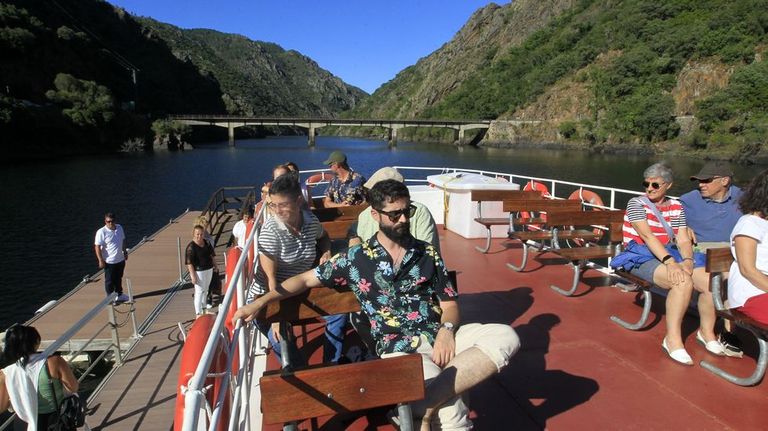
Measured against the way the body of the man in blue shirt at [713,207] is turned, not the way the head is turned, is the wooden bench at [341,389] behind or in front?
in front

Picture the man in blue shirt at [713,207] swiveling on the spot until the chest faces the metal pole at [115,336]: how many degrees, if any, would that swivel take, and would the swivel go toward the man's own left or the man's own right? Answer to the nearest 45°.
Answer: approximately 45° to the man's own right

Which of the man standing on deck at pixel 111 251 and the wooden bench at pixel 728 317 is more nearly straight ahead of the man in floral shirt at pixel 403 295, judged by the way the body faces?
the wooden bench

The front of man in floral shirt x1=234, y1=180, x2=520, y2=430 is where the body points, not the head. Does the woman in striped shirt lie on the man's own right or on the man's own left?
on the man's own left

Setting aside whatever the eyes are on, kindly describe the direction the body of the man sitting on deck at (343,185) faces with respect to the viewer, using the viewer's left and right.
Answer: facing the viewer and to the left of the viewer

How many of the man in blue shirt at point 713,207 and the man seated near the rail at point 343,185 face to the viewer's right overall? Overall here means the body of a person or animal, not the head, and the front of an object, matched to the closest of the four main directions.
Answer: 0

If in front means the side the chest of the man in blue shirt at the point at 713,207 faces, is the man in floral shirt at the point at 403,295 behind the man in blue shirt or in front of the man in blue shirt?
in front

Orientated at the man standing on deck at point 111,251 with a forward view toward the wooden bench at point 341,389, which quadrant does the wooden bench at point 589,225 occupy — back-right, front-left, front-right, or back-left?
front-left

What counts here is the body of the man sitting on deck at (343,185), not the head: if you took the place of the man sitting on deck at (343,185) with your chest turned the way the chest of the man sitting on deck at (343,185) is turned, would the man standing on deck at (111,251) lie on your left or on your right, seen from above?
on your right

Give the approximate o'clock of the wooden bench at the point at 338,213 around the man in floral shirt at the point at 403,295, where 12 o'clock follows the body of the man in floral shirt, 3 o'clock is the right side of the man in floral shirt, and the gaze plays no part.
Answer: The wooden bench is roughly at 7 o'clock from the man in floral shirt.

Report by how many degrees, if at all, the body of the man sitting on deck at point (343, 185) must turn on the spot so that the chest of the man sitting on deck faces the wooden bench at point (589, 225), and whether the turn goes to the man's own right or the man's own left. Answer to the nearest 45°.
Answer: approximately 90° to the man's own left

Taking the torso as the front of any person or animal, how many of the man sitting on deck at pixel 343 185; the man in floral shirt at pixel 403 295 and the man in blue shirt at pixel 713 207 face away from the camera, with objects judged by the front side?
0

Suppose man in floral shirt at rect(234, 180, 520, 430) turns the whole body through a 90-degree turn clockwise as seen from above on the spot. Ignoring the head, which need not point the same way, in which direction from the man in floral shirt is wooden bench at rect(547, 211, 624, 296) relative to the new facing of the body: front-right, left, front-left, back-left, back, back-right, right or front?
back
